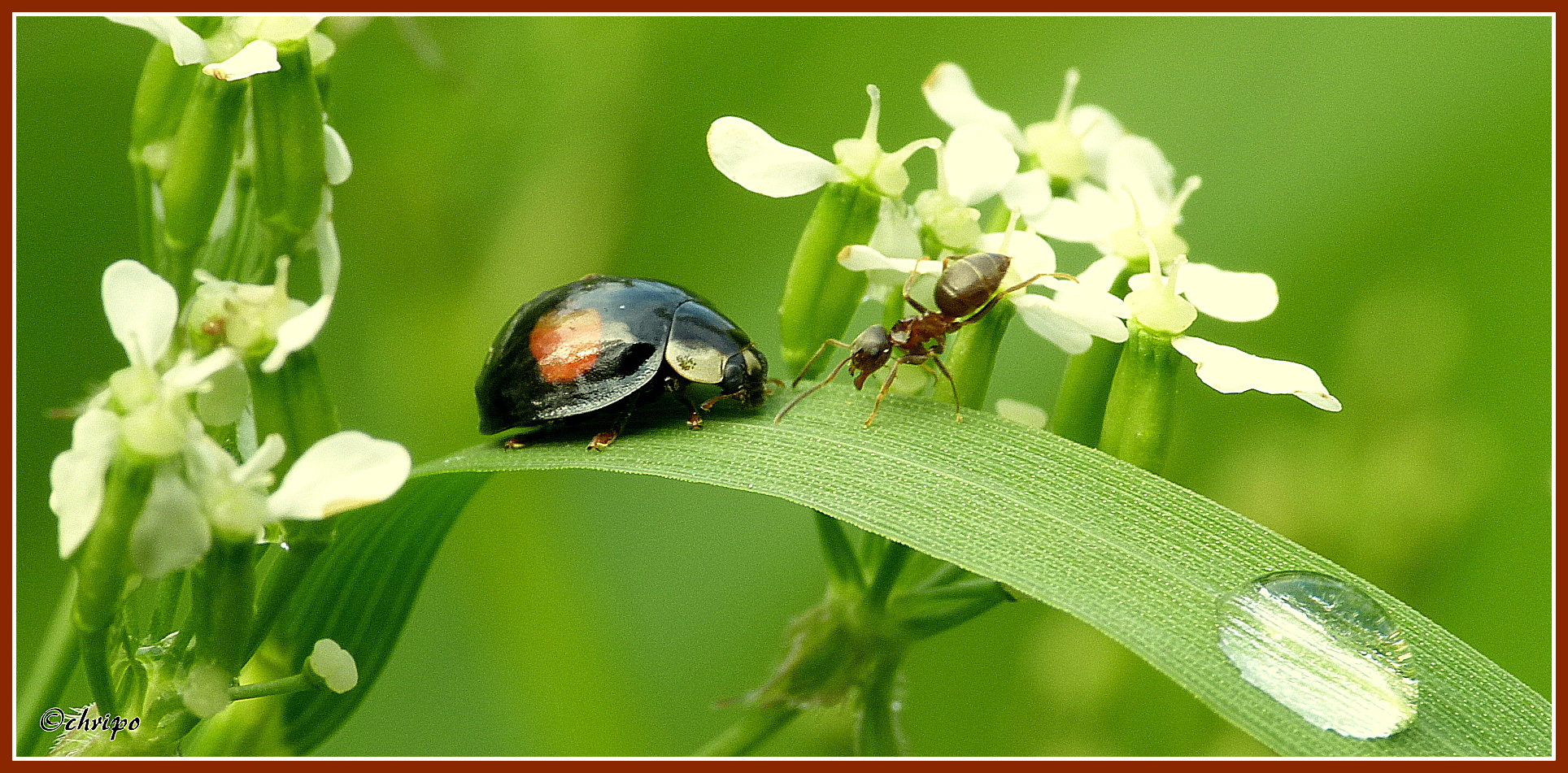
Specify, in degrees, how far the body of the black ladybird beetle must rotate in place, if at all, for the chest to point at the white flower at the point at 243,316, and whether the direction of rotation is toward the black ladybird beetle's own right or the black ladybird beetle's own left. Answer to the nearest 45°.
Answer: approximately 135° to the black ladybird beetle's own right

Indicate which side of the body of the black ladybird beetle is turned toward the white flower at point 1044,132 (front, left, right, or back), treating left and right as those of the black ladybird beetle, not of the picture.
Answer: front

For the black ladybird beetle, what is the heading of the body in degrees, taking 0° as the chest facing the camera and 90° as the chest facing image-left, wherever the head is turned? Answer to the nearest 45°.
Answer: approximately 270°

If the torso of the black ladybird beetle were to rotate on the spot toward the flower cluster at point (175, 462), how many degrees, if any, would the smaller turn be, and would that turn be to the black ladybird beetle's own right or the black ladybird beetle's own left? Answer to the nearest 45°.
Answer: approximately 135° to the black ladybird beetle's own right

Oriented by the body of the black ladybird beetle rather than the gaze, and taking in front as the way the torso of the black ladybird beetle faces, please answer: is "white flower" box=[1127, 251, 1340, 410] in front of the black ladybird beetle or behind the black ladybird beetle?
in front

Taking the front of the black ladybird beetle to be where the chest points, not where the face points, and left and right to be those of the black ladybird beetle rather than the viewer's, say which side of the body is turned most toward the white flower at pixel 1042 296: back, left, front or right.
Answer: front

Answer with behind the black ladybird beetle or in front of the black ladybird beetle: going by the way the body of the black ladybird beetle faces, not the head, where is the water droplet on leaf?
in front
